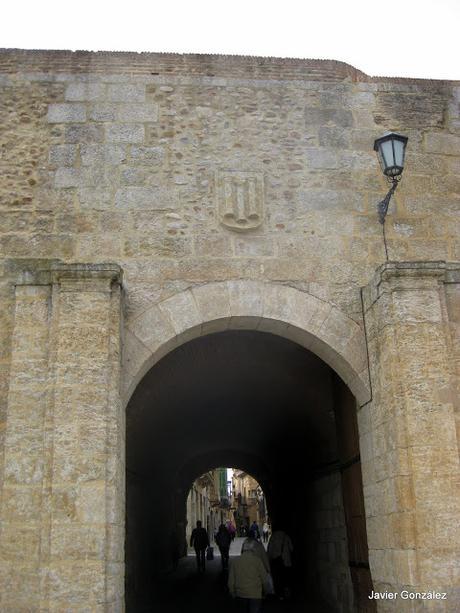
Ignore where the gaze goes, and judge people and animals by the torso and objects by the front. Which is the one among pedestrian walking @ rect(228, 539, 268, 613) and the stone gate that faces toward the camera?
the stone gate

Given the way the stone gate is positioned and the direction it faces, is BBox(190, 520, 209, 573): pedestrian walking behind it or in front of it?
behind

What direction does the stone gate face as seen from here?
toward the camera

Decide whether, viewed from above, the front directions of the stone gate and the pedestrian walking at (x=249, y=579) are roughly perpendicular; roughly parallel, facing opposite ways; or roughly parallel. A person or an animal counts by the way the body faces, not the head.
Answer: roughly parallel, facing opposite ways

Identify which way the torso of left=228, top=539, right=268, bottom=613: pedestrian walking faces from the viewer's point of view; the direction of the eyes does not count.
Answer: away from the camera

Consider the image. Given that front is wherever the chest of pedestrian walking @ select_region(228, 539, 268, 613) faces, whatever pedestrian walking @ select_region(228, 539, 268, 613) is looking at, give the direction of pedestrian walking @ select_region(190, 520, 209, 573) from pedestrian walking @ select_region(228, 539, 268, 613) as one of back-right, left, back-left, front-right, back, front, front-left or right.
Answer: front
